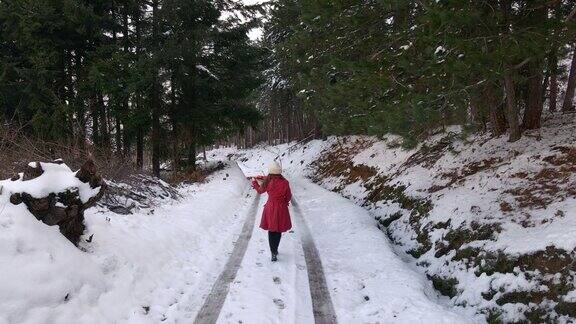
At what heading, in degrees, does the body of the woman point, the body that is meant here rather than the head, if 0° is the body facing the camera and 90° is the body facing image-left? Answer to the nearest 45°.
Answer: approximately 180°

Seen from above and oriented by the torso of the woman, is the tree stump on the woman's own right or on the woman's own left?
on the woman's own left
